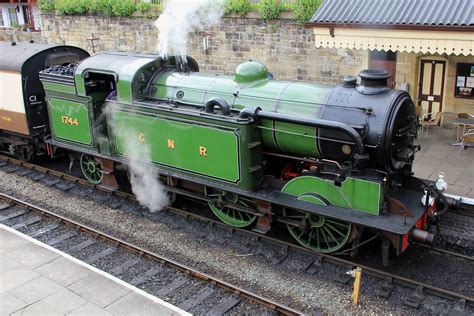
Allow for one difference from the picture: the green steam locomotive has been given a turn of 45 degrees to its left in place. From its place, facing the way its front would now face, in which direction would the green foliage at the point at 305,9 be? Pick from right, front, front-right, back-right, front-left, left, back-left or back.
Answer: left

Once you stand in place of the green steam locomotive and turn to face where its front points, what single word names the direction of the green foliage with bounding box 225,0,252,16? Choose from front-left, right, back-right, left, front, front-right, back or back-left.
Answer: back-left

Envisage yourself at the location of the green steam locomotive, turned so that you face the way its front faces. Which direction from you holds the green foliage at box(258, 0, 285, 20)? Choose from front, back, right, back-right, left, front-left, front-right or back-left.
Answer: back-left

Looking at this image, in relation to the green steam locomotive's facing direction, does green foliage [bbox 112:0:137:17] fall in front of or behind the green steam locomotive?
behind

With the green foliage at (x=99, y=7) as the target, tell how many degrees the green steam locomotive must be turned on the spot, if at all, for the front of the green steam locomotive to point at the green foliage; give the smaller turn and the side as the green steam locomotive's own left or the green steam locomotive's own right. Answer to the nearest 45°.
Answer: approximately 180°

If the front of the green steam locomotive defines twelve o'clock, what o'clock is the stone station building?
The stone station building is roughly at 9 o'clock from the green steam locomotive.

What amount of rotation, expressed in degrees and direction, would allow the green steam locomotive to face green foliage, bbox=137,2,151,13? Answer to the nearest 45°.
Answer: approximately 135° to its left

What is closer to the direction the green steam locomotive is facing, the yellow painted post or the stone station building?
the yellow painted post

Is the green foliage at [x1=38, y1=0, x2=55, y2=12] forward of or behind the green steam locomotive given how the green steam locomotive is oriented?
behind

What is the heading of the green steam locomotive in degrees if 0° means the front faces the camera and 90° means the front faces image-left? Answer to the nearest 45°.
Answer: approximately 315°
